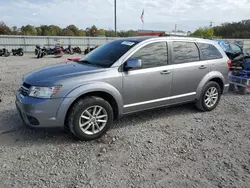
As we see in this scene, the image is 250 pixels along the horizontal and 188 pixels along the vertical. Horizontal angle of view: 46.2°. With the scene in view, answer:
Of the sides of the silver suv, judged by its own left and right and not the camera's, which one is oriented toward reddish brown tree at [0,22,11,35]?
right

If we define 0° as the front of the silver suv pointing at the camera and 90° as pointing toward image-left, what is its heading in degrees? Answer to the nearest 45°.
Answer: approximately 45°
